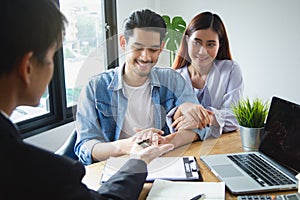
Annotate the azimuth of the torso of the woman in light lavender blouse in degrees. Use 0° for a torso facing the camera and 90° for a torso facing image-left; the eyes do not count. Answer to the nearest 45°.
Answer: approximately 45°

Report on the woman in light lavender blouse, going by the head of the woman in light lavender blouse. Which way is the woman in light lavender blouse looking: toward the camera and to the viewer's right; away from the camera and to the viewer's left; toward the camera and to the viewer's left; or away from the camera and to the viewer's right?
toward the camera and to the viewer's left

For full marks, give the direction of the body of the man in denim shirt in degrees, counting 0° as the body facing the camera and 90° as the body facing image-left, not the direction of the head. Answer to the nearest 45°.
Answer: approximately 0°

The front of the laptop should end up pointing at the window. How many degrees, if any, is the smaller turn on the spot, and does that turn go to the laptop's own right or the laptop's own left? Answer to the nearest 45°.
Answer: approximately 45° to the laptop's own right

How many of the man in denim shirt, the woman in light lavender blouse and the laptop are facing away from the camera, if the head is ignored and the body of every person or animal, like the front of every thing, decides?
0

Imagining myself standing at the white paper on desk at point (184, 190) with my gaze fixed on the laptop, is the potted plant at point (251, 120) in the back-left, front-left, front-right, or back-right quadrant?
front-left

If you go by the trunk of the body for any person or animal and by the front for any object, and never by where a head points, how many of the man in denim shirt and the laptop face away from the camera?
0

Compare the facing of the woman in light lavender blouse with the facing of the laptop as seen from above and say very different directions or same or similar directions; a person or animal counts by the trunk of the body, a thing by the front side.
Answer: same or similar directions
